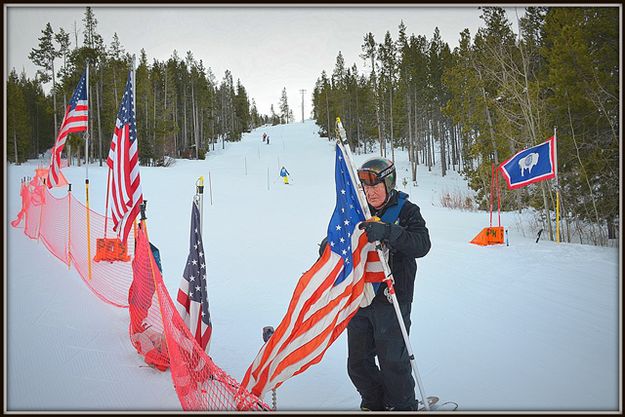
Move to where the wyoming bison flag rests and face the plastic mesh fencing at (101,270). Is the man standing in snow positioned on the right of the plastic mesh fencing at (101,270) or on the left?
left

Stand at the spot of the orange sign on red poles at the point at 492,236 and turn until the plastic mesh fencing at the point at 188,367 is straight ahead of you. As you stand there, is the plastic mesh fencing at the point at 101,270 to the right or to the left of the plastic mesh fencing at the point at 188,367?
right

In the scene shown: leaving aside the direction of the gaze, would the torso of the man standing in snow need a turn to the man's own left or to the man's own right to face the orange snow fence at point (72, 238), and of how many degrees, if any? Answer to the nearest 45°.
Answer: approximately 90° to the man's own right

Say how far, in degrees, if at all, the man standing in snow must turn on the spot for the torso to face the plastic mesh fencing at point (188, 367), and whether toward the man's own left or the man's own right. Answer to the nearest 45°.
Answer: approximately 45° to the man's own right
